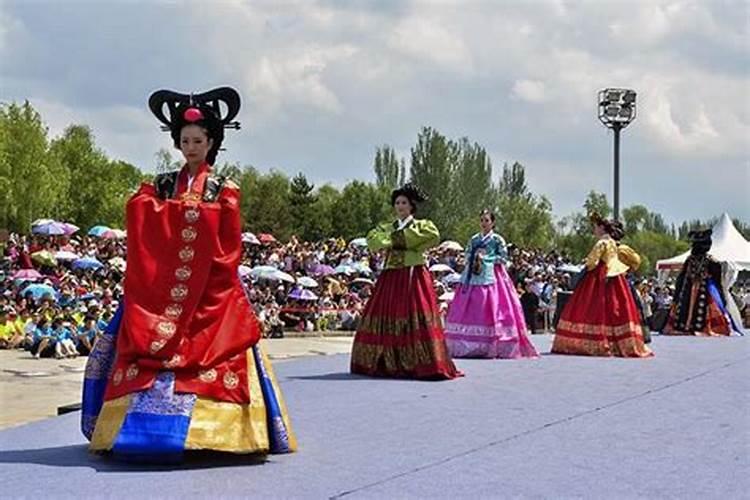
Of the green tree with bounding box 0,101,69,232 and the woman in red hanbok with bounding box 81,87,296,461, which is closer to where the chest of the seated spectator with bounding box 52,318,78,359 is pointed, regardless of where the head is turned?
the woman in red hanbok

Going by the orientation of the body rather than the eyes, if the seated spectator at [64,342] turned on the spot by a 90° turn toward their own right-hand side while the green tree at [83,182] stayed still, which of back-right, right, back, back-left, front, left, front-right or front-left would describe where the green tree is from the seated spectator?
back-right

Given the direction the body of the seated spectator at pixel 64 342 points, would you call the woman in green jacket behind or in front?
in front

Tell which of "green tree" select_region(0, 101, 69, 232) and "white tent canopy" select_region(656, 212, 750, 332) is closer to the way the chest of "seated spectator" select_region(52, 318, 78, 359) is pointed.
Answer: the white tent canopy

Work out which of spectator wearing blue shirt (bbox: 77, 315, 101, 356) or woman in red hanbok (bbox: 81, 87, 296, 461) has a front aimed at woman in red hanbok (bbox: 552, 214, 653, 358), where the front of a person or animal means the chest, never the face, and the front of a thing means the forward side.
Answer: the spectator wearing blue shirt

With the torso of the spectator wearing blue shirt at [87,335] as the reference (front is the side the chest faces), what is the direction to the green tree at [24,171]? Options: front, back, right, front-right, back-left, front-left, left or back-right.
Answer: back-left

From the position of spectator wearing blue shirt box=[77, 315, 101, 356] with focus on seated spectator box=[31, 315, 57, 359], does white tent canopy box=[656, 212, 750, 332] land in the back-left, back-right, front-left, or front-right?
back-right

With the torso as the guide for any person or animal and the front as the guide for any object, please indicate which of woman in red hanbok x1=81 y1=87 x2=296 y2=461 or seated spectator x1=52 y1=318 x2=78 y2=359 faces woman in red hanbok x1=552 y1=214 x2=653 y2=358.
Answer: the seated spectator

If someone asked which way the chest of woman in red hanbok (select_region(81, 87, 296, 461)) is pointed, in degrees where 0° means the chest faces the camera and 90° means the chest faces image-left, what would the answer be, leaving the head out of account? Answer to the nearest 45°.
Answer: approximately 0°

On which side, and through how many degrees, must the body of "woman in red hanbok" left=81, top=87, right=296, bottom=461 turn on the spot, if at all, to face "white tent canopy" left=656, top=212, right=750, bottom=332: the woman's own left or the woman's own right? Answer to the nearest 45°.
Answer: approximately 135° to the woman's own left
